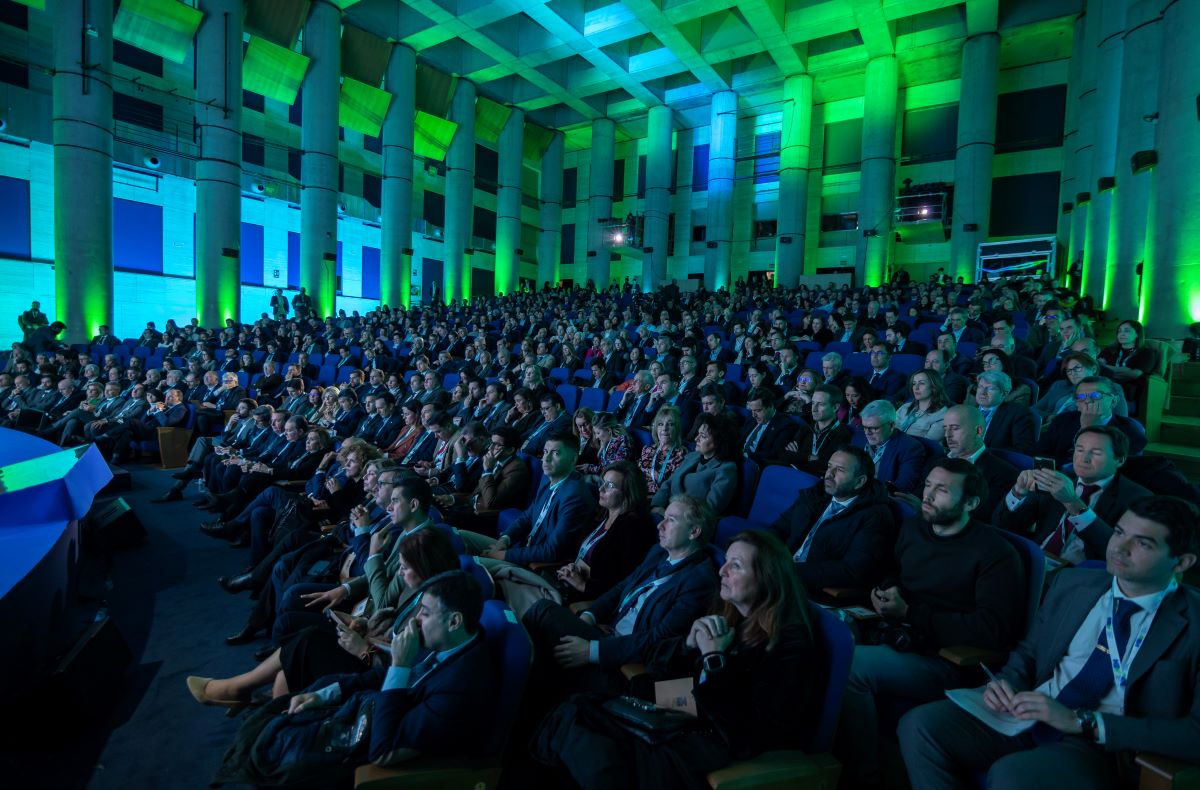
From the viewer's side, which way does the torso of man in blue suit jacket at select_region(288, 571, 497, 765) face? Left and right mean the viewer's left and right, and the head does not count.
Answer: facing to the left of the viewer

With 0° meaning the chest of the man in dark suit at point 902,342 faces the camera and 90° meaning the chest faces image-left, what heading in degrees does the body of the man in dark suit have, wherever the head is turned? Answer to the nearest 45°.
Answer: approximately 45°

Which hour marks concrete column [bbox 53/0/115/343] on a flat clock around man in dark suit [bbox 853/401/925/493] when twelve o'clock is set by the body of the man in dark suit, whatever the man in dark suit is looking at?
The concrete column is roughly at 2 o'clock from the man in dark suit.

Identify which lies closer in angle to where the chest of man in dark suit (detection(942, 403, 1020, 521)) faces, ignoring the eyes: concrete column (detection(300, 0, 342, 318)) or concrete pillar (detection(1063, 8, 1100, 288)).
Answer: the concrete column

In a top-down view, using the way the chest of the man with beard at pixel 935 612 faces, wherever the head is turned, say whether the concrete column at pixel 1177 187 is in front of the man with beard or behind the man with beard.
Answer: behind

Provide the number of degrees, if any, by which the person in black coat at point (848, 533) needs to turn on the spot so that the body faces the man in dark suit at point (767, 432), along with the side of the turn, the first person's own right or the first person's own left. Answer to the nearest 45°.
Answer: approximately 135° to the first person's own right

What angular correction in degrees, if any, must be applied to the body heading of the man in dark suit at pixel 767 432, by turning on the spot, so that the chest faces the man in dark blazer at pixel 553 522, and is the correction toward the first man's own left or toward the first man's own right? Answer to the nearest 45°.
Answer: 0° — they already face them

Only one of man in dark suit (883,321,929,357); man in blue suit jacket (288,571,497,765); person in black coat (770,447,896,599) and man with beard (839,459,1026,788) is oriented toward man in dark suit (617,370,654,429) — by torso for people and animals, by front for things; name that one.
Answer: man in dark suit (883,321,929,357)

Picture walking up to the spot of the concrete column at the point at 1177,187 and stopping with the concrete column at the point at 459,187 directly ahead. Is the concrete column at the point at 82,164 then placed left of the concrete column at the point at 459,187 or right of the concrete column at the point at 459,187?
left
